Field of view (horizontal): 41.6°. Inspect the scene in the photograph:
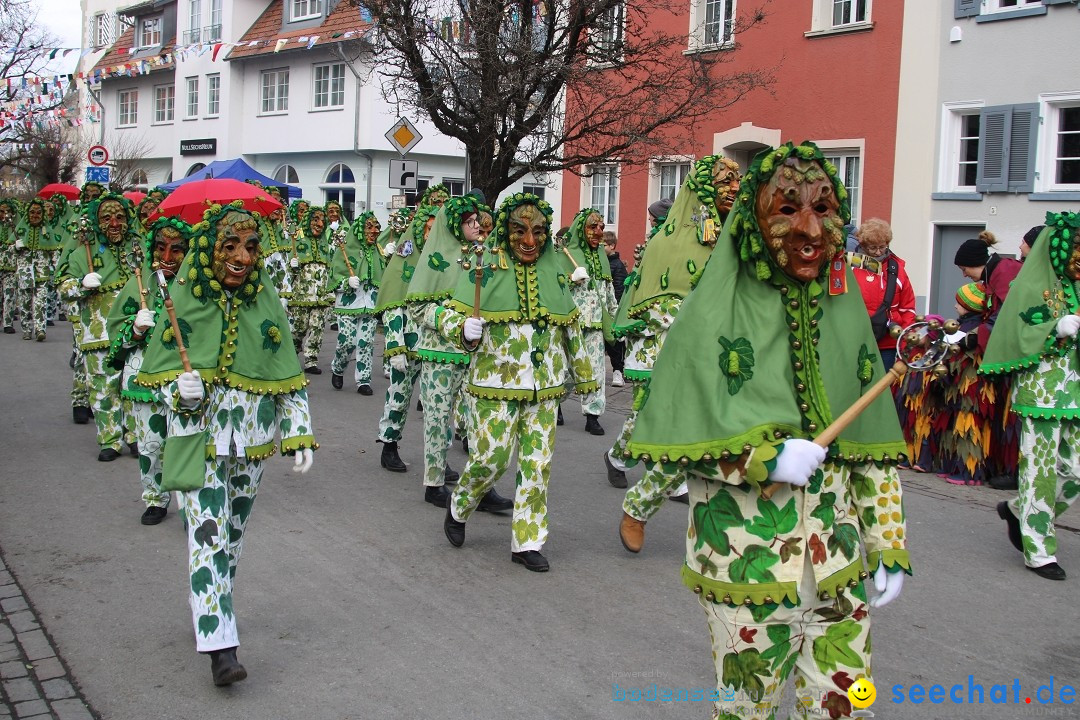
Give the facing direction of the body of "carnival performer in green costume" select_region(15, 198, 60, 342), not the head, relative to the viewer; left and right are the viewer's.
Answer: facing the viewer

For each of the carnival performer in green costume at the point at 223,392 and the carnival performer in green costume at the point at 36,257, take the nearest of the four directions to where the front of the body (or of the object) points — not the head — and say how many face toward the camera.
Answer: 2

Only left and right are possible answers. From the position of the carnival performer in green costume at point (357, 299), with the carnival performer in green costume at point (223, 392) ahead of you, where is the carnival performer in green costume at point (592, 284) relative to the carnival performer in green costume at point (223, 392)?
left

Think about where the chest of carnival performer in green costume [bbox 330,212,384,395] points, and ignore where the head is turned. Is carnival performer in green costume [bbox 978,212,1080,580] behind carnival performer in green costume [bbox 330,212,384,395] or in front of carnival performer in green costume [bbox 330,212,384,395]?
in front

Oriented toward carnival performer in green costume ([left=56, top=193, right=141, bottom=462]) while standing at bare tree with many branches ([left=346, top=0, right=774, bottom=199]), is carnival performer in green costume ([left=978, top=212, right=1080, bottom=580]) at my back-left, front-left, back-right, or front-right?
front-left

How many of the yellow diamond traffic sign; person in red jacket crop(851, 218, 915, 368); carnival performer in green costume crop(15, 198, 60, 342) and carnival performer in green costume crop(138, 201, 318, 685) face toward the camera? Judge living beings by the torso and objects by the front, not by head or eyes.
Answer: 4

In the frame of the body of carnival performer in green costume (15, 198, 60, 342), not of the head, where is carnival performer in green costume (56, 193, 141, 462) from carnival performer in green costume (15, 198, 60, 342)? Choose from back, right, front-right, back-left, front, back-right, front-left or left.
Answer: front

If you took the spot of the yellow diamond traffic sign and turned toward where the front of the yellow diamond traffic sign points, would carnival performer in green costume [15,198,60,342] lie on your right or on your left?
on your right

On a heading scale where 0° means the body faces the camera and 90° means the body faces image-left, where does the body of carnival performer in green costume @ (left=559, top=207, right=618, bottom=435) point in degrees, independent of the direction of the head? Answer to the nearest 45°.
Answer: approximately 315°
